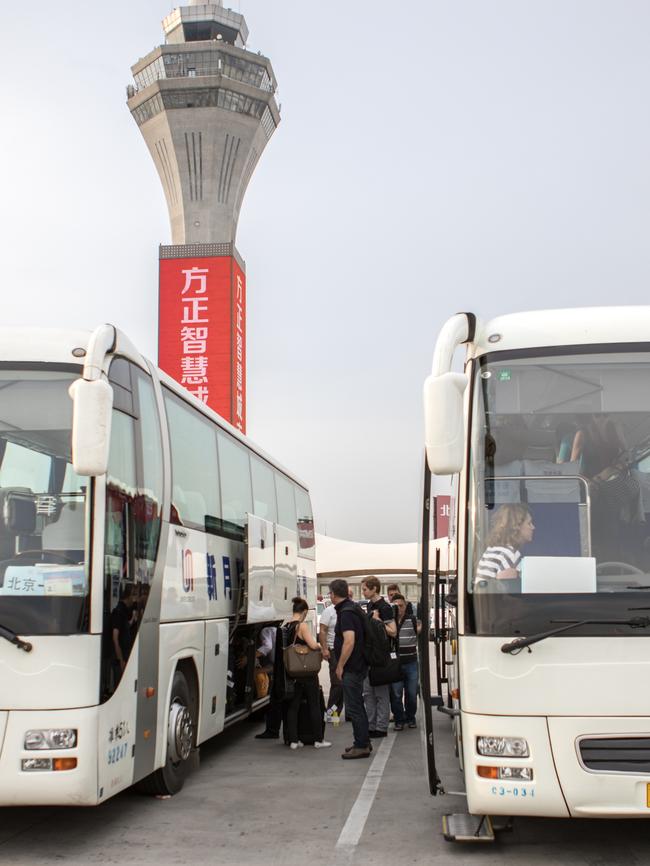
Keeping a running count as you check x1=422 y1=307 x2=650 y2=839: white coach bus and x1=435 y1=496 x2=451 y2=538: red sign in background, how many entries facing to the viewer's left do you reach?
0

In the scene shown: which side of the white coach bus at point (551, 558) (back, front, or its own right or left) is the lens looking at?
front

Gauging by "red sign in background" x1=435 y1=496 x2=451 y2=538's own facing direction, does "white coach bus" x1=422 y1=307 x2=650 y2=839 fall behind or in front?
in front

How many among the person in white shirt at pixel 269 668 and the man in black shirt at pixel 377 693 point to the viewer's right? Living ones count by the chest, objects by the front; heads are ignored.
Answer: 0

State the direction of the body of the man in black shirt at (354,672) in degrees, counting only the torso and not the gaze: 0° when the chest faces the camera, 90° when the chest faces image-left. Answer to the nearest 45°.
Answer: approximately 90°

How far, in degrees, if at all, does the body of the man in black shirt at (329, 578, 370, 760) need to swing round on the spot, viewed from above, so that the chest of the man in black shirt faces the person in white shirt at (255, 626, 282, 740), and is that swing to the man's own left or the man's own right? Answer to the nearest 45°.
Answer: approximately 45° to the man's own right

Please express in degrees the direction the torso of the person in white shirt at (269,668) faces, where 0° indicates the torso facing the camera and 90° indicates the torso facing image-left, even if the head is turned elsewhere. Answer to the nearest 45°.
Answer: approximately 90°

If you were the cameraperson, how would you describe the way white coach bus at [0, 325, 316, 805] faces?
facing the viewer and to the left of the viewer

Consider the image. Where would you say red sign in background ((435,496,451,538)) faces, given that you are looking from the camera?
facing the viewer

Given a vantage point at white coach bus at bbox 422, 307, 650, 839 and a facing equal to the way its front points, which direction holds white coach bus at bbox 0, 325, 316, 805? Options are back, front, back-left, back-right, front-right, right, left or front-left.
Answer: right

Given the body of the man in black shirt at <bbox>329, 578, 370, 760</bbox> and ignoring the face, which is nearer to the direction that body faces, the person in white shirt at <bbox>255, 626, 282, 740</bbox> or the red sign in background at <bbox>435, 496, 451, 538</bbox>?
the person in white shirt
